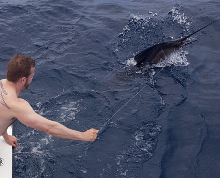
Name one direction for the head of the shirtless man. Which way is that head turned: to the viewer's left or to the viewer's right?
to the viewer's right

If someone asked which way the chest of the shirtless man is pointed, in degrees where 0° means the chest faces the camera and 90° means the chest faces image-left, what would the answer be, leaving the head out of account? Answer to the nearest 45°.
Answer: approximately 225°
